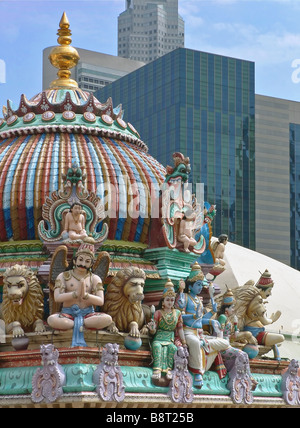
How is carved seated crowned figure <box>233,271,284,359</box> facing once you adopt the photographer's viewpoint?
facing to the right of the viewer

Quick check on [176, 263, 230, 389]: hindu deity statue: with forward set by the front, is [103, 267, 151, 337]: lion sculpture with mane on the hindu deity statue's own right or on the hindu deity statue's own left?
on the hindu deity statue's own right

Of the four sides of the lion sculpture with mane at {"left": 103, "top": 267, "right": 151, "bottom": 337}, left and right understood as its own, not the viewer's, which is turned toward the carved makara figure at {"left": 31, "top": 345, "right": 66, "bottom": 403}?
right

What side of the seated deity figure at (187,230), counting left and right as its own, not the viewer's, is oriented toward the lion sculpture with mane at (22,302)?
right

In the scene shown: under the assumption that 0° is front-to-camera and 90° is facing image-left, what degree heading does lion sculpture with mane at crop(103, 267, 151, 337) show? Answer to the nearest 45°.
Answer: approximately 315°

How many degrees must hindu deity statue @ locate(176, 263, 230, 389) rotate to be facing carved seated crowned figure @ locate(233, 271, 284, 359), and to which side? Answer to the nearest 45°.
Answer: approximately 90° to its left

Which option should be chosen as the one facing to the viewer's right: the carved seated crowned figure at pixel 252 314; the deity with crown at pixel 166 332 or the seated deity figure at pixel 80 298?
the carved seated crowned figure
